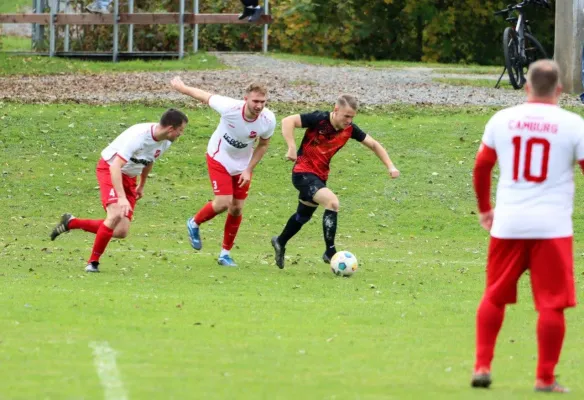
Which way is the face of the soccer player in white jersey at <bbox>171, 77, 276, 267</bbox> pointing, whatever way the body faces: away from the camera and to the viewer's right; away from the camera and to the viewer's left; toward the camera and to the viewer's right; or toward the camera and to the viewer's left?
toward the camera and to the viewer's right

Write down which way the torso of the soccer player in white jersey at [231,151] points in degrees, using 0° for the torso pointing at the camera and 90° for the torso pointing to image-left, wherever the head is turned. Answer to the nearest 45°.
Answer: approximately 315°

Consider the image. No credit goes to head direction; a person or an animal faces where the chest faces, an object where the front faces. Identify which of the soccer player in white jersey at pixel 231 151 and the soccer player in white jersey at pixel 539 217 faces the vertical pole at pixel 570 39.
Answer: the soccer player in white jersey at pixel 539 217

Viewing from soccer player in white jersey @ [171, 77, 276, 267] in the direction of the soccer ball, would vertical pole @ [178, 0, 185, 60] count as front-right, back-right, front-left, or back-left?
back-left

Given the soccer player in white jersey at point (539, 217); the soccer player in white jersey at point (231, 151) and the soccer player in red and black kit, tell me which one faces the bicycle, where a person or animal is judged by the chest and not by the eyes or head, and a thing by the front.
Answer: the soccer player in white jersey at point (539, 217)

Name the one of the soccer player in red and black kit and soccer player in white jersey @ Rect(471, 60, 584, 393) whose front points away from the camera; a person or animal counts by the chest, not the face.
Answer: the soccer player in white jersey

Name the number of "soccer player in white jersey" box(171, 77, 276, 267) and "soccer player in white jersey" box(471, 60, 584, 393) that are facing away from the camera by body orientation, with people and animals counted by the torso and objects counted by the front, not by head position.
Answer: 1

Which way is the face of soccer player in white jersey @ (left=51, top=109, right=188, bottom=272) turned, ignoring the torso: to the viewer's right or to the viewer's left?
to the viewer's right

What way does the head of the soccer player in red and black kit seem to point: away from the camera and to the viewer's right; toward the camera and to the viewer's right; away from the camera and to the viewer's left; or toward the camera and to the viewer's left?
toward the camera and to the viewer's right

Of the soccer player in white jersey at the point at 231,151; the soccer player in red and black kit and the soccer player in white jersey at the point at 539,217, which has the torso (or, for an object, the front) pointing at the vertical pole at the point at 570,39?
the soccer player in white jersey at the point at 539,217

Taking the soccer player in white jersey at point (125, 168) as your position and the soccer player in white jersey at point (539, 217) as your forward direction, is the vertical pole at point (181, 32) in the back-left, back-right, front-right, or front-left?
back-left

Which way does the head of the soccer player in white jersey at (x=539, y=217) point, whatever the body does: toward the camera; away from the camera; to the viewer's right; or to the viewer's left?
away from the camera

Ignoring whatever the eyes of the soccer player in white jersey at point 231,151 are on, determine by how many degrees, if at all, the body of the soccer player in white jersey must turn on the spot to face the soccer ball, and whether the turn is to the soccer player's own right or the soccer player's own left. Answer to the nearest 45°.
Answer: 0° — they already face it

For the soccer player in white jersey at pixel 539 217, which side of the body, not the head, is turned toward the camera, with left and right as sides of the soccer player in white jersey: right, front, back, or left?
back
